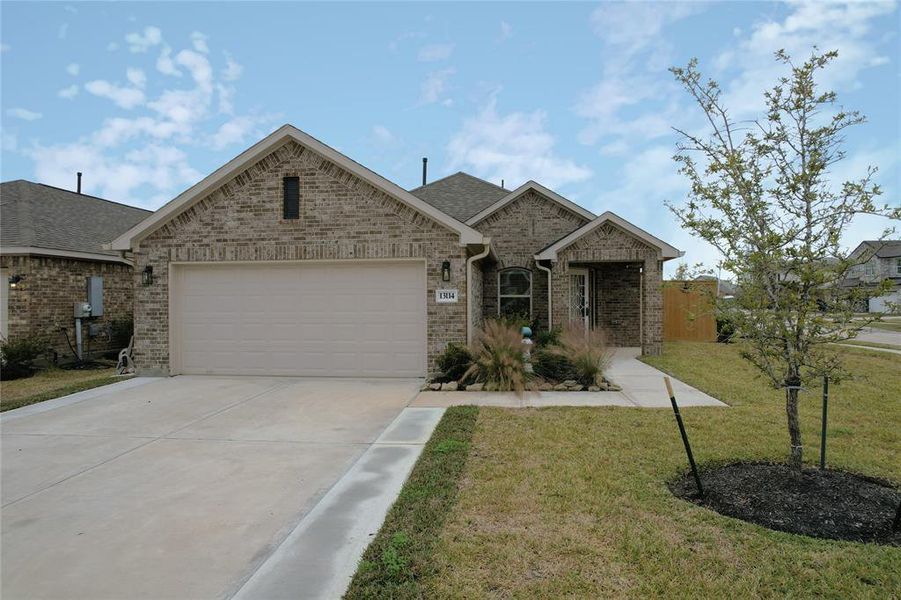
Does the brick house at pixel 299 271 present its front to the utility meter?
no

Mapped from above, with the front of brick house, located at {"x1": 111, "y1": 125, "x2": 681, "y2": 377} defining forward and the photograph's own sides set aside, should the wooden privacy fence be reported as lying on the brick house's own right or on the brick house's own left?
on the brick house's own left

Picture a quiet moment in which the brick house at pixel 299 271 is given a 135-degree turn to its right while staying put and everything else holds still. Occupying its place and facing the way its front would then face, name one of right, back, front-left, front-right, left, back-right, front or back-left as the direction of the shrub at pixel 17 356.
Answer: front-left

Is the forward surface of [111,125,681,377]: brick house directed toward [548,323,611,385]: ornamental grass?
no

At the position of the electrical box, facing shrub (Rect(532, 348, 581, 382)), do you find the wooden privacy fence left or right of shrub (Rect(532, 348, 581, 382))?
left

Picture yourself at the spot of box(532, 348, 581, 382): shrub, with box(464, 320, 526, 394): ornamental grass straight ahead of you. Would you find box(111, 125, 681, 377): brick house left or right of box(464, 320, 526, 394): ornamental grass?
right

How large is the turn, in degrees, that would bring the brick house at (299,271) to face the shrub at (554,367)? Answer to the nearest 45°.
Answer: approximately 90° to its left

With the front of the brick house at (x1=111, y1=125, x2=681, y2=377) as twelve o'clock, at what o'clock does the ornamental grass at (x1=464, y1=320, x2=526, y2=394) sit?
The ornamental grass is roughly at 10 o'clock from the brick house.

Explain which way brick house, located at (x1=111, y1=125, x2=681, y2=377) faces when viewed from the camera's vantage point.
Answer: facing the viewer

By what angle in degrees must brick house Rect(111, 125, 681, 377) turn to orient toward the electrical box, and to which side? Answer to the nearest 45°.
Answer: approximately 135° to its right

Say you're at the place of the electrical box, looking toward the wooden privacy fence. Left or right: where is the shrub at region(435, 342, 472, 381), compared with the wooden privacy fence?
right

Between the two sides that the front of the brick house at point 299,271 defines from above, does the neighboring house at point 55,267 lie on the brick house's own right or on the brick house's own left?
on the brick house's own right

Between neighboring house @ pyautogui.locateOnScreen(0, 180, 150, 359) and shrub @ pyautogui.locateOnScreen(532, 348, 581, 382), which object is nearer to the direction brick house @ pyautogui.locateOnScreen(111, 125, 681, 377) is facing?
the shrub

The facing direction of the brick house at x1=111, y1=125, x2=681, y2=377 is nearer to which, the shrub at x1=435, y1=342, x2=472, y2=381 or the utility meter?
the shrub
